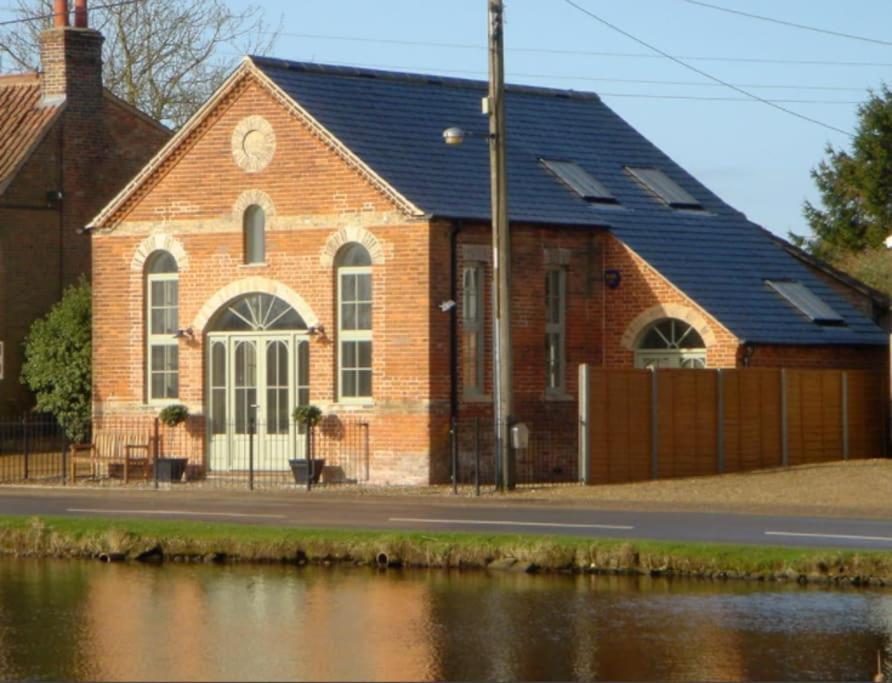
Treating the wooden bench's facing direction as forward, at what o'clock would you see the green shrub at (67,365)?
The green shrub is roughly at 4 o'clock from the wooden bench.

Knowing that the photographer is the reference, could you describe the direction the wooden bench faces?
facing the viewer and to the left of the viewer

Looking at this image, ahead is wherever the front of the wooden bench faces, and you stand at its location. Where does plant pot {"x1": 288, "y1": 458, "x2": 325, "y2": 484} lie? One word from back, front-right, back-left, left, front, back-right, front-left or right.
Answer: left

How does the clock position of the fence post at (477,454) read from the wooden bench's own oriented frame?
The fence post is roughly at 9 o'clock from the wooden bench.

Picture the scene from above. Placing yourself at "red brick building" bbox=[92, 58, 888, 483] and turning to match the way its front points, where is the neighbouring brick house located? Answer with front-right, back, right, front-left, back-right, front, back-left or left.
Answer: right

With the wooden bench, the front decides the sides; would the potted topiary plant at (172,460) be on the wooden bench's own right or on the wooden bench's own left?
on the wooden bench's own left

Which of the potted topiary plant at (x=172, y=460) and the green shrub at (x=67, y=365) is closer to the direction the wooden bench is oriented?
the potted topiary plant

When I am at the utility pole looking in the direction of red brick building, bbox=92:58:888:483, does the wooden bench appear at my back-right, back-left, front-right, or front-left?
front-left

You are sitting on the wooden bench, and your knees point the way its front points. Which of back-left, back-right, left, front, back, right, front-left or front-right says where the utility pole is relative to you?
left

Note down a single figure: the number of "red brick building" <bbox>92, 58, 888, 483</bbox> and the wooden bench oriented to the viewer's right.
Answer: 0
